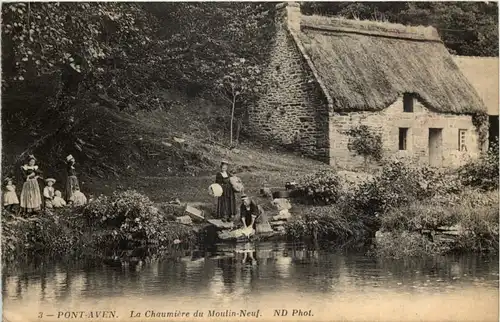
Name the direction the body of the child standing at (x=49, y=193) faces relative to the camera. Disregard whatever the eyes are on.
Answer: toward the camera

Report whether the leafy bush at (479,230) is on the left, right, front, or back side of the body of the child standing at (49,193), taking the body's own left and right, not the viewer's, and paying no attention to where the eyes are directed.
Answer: left

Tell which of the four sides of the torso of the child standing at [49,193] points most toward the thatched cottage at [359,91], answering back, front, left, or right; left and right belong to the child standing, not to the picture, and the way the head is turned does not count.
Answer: left

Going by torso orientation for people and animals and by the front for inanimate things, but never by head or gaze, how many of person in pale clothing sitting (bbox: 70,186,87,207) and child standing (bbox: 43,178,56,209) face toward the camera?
2

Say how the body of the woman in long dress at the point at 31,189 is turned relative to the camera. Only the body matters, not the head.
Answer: toward the camera
